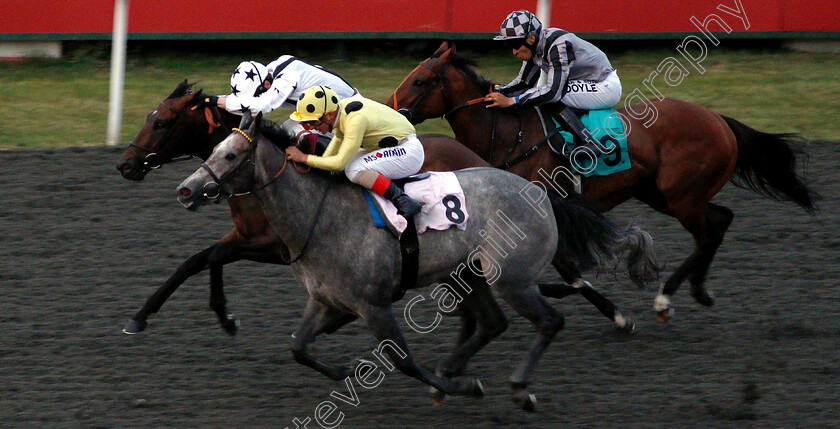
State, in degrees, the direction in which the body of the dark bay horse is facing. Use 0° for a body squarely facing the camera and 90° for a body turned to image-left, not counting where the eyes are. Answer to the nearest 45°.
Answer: approximately 90°

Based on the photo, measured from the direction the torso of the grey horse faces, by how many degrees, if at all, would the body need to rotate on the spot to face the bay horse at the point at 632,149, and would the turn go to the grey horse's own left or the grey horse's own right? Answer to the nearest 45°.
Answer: approximately 135° to the grey horse's own right

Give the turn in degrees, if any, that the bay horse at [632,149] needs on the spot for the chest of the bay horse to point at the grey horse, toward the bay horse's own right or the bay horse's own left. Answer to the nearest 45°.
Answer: approximately 45° to the bay horse's own left

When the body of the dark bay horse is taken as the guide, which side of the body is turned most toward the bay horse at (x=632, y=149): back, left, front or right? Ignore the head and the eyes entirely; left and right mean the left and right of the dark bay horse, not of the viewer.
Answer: back

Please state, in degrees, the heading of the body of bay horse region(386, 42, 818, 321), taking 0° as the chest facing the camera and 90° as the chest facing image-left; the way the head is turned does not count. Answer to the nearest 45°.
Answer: approximately 90°

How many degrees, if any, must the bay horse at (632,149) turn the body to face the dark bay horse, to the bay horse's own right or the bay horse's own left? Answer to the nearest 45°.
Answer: approximately 45° to the bay horse's own left

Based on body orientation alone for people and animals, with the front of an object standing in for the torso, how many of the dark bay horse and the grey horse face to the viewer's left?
2

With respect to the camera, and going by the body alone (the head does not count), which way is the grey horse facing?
to the viewer's left

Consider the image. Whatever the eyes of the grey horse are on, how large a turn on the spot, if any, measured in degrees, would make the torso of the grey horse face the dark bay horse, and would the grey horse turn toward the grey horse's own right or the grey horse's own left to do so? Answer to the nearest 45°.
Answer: approximately 45° to the grey horse's own right

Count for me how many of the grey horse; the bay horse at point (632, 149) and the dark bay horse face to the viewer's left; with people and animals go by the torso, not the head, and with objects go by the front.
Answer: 3
